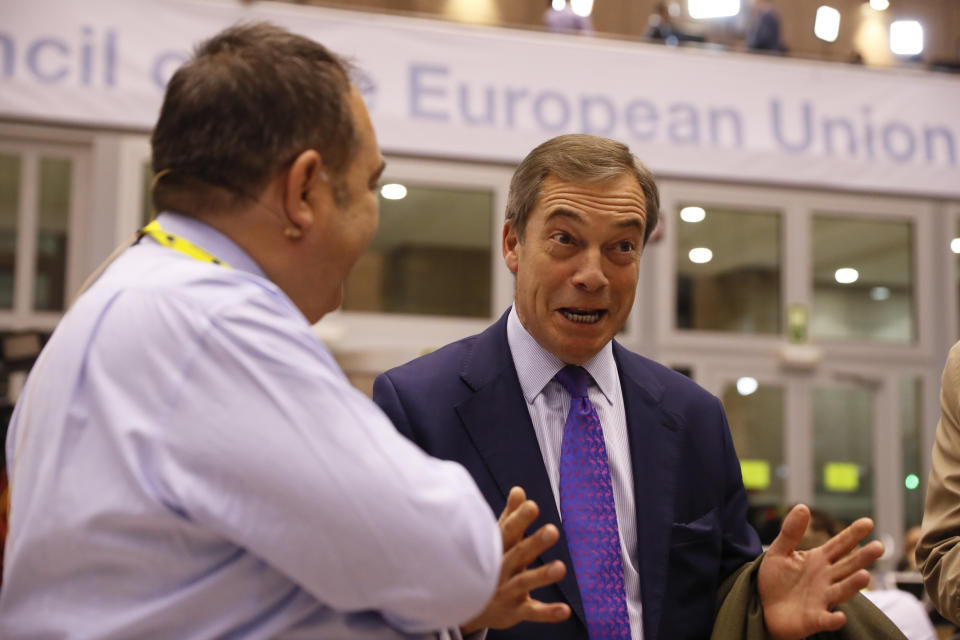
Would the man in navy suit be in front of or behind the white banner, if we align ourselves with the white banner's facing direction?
in front

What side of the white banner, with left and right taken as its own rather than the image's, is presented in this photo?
front

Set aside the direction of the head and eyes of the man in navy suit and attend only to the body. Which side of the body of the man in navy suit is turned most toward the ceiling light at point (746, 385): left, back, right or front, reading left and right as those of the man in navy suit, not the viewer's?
back

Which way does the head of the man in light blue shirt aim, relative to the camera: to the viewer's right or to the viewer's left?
to the viewer's right

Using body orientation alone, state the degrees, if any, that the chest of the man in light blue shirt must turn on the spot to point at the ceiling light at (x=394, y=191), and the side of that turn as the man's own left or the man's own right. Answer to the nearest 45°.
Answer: approximately 45° to the man's own left

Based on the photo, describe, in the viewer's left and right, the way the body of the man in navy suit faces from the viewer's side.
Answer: facing the viewer

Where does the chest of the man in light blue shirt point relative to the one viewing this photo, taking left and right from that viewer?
facing away from the viewer and to the right of the viewer

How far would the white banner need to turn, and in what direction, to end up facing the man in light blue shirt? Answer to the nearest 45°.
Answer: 0° — it already faces them

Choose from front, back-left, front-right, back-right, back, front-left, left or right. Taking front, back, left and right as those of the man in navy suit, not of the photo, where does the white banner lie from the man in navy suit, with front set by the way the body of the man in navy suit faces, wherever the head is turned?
back
